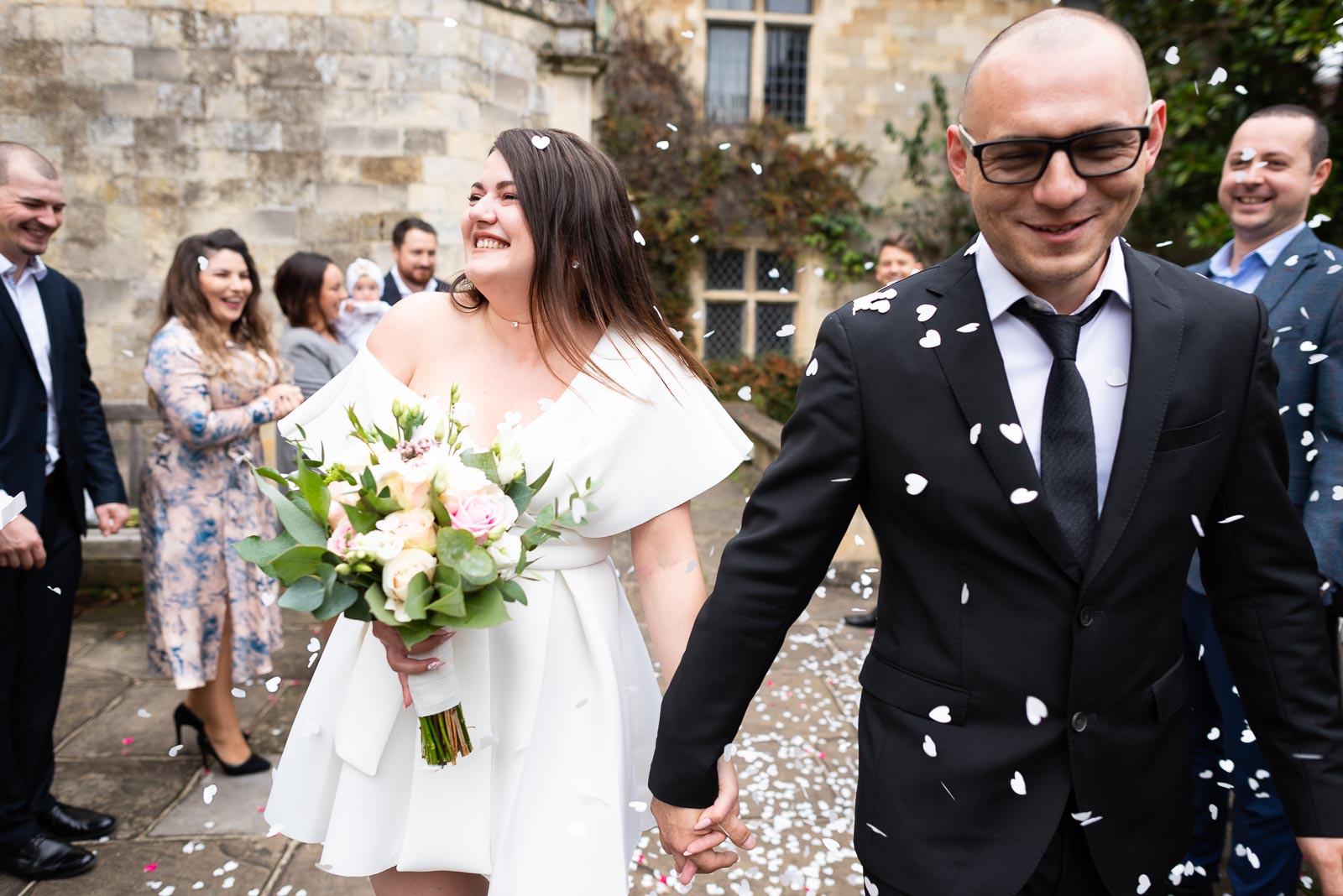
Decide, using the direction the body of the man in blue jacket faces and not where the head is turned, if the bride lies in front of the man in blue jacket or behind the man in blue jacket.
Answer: in front

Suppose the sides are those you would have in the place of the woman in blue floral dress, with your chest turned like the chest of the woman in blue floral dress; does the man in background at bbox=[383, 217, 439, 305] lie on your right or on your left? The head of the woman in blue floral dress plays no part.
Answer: on your left

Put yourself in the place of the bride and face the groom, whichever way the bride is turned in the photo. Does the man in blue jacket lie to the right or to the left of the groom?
left

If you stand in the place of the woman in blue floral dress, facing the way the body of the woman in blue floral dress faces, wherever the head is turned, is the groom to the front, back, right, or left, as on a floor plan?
front

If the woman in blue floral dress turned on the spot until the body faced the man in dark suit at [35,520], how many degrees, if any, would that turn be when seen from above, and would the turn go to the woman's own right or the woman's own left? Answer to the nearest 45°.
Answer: approximately 90° to the woman's own right

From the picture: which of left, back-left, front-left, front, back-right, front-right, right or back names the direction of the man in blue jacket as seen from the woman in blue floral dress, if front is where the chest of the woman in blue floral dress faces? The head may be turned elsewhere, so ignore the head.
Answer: front

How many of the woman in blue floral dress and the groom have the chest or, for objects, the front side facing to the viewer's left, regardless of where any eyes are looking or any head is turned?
0

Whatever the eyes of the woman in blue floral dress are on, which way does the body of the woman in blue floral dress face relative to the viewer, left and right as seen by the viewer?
facing the viewer and to the right of the viewer

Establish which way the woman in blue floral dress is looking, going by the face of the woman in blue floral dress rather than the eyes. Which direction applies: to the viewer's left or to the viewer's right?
to the viewer's right

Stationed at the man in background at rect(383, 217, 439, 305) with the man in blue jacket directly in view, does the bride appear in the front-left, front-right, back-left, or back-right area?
front-right

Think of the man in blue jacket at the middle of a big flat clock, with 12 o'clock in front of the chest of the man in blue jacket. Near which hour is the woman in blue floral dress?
The woman in blue floral dress is roughly at 1 o'clock from the man in blue jacket.

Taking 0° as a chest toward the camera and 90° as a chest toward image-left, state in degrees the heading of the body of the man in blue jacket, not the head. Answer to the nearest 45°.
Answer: approximately 45°

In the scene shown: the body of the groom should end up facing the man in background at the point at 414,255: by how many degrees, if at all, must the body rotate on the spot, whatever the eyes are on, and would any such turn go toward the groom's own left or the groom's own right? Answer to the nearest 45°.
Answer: approximately 135° to the groom's own right

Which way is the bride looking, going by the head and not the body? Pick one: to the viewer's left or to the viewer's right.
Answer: to the viewer's left

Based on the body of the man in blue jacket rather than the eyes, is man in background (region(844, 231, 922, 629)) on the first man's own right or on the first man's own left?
on the first man's own right

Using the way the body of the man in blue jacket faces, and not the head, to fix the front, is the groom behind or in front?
in front
